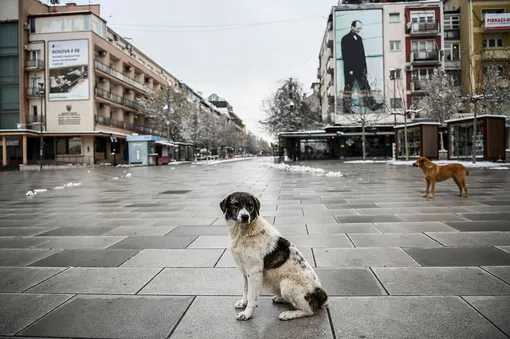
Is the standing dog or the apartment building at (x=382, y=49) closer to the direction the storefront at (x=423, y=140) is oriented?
the standing dog

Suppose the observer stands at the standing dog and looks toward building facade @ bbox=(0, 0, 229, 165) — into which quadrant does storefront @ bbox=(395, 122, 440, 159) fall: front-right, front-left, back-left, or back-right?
front-right

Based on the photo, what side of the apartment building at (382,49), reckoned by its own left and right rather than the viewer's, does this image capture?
front

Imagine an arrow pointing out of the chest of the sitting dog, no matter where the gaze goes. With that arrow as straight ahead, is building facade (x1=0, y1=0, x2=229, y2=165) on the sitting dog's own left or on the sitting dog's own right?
on the sitting dog's own right

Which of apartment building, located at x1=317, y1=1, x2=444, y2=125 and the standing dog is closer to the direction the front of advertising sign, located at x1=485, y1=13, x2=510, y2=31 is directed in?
the standing dog

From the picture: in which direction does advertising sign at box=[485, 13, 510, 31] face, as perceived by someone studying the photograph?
facing the viewer

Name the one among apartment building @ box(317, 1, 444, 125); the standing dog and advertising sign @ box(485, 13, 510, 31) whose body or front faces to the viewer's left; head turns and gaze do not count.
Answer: the standing dog

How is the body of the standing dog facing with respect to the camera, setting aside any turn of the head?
to the viewer's left

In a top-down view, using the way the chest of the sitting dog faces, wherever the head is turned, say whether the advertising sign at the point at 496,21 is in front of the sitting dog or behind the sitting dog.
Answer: behind

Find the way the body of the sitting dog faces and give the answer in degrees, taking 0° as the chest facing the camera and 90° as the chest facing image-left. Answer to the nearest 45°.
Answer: approximately 45°

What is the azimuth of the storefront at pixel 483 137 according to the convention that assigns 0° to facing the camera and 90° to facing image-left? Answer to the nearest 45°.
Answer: approximately 45°

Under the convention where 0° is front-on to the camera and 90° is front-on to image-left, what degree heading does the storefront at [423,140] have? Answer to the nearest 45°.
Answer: approximately 45°
